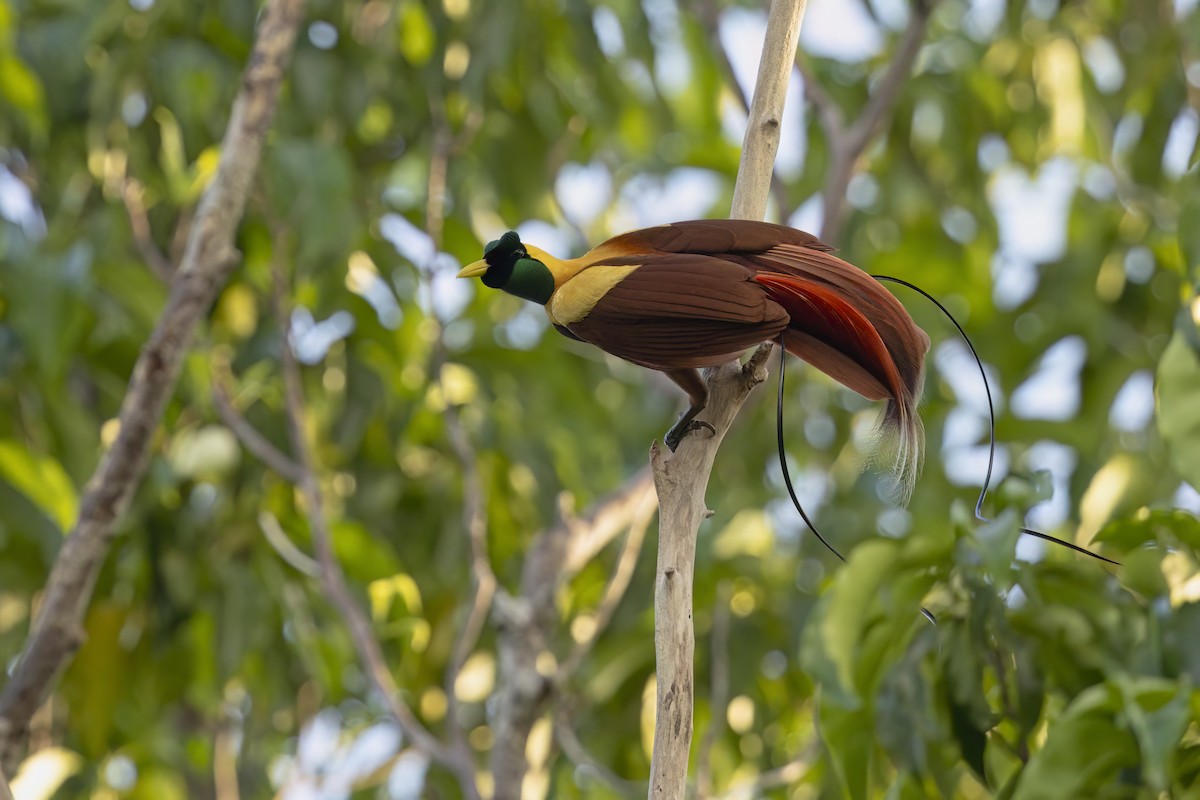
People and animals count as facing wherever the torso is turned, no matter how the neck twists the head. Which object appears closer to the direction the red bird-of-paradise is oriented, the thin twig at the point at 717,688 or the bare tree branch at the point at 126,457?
the bare tree branch

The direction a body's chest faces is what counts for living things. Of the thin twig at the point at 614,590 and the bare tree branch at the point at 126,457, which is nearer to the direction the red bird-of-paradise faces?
the bare tree branch

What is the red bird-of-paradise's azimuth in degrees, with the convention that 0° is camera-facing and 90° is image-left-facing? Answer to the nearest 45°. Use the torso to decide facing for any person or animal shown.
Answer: approximately 90°

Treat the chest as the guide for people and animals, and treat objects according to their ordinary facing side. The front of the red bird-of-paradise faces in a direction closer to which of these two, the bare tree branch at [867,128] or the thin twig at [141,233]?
the thin twig

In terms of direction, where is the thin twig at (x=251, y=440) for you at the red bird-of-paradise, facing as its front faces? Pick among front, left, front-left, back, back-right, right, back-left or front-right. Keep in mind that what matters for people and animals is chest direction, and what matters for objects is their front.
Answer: front-right

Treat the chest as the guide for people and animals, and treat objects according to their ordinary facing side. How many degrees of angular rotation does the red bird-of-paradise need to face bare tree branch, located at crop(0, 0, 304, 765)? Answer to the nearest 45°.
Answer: approximately 45° to its right
